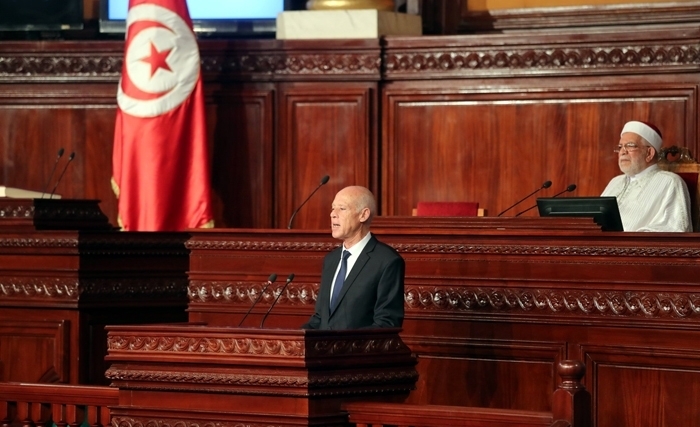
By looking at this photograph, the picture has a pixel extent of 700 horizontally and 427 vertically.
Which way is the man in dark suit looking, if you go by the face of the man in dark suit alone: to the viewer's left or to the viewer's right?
to the viewer's left

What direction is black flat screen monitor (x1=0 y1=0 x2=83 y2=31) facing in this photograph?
toward the camera

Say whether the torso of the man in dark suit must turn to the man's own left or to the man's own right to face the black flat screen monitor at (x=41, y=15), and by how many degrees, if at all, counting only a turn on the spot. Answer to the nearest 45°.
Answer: approximately 90° to the man's own right

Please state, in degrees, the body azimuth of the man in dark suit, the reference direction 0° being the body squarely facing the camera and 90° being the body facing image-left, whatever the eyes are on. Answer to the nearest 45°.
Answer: approximately 45°

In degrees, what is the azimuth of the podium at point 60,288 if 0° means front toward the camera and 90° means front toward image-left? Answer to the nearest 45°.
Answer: approximately 45°

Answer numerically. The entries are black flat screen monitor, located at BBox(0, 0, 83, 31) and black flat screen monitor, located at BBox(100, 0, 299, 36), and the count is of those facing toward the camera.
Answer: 2

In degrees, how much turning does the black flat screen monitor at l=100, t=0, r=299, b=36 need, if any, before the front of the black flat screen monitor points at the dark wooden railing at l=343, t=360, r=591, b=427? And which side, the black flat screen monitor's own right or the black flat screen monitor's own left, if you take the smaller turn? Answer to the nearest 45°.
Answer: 0° — it already faces it

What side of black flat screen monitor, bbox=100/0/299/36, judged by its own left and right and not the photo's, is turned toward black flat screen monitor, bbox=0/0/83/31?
right

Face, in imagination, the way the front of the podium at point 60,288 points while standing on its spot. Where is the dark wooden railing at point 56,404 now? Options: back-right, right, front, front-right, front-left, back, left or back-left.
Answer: front-left
